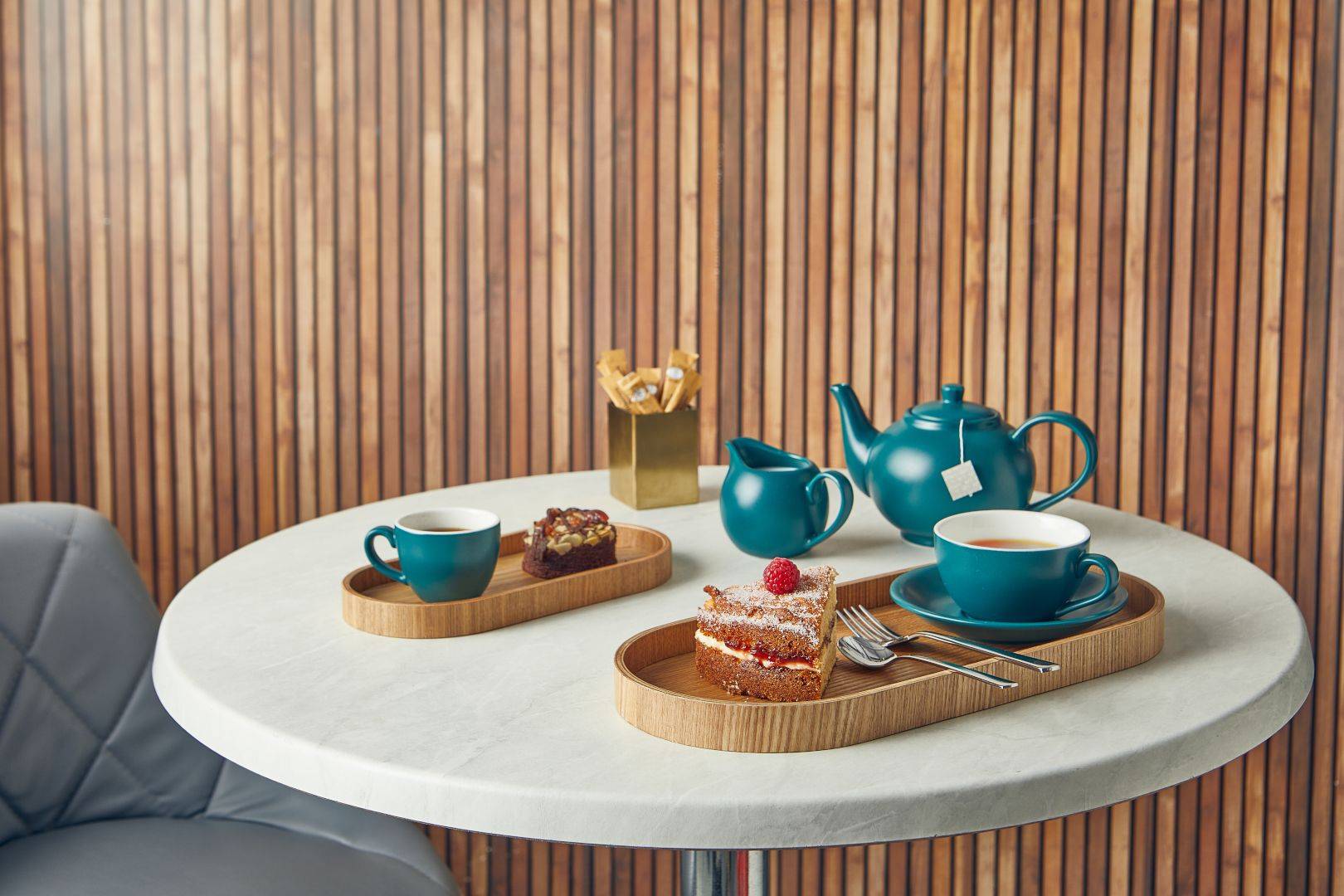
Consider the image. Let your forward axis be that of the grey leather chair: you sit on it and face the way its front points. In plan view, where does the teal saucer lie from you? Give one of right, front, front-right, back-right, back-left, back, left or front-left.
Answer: front

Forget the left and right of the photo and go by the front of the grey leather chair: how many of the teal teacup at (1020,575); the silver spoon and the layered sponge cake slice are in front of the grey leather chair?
3

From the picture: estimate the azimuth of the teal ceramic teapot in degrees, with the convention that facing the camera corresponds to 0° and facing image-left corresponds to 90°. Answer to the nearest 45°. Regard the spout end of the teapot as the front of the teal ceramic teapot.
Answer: approximately 90°

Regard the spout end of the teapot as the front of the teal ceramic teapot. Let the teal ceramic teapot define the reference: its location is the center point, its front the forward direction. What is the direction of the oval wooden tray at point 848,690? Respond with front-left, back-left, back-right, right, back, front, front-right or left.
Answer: left

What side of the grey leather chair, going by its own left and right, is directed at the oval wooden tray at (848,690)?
front

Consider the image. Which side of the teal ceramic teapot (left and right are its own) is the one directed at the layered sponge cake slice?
left

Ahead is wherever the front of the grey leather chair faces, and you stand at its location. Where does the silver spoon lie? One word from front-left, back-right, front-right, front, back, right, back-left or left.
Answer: front

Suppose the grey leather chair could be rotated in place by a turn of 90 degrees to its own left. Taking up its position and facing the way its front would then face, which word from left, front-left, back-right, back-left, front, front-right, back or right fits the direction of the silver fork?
right

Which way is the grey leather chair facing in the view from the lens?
facing the viewer and to the right of the viewer

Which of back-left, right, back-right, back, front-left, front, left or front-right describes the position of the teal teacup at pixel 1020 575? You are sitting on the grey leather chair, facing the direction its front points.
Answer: front
